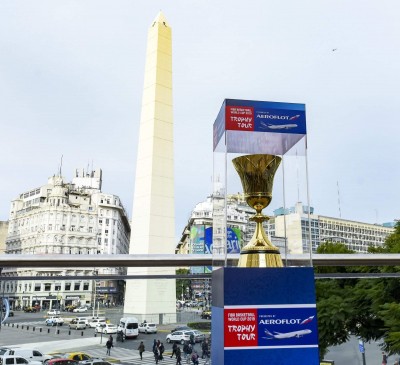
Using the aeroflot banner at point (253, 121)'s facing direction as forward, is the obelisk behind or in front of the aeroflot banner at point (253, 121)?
behind

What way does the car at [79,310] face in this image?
to the viewer's left

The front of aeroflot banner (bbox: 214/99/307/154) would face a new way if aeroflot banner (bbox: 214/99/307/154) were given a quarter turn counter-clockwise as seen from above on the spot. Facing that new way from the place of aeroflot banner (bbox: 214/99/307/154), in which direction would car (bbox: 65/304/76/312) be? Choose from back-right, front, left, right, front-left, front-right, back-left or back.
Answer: back-left

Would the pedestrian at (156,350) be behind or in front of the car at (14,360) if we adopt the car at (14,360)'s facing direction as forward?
in front

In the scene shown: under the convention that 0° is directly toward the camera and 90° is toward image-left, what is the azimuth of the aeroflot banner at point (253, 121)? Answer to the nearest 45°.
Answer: approximately 0°

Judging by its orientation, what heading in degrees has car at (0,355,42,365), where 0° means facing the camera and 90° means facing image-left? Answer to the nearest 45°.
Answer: approximately 270°

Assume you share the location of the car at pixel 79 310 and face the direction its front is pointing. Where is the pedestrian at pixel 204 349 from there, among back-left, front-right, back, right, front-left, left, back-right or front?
back-left

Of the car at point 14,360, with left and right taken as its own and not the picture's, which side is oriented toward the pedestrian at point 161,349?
front

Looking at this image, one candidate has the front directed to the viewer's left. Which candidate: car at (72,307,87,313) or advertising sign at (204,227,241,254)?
the car

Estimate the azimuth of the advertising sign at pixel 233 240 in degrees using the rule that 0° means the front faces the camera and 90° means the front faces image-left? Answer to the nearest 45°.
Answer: approximately 0°

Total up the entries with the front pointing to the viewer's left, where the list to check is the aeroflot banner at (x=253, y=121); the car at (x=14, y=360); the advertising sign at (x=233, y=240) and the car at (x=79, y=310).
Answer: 1

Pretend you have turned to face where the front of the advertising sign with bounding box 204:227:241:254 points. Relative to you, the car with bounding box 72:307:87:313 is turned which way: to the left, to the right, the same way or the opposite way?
to the right
